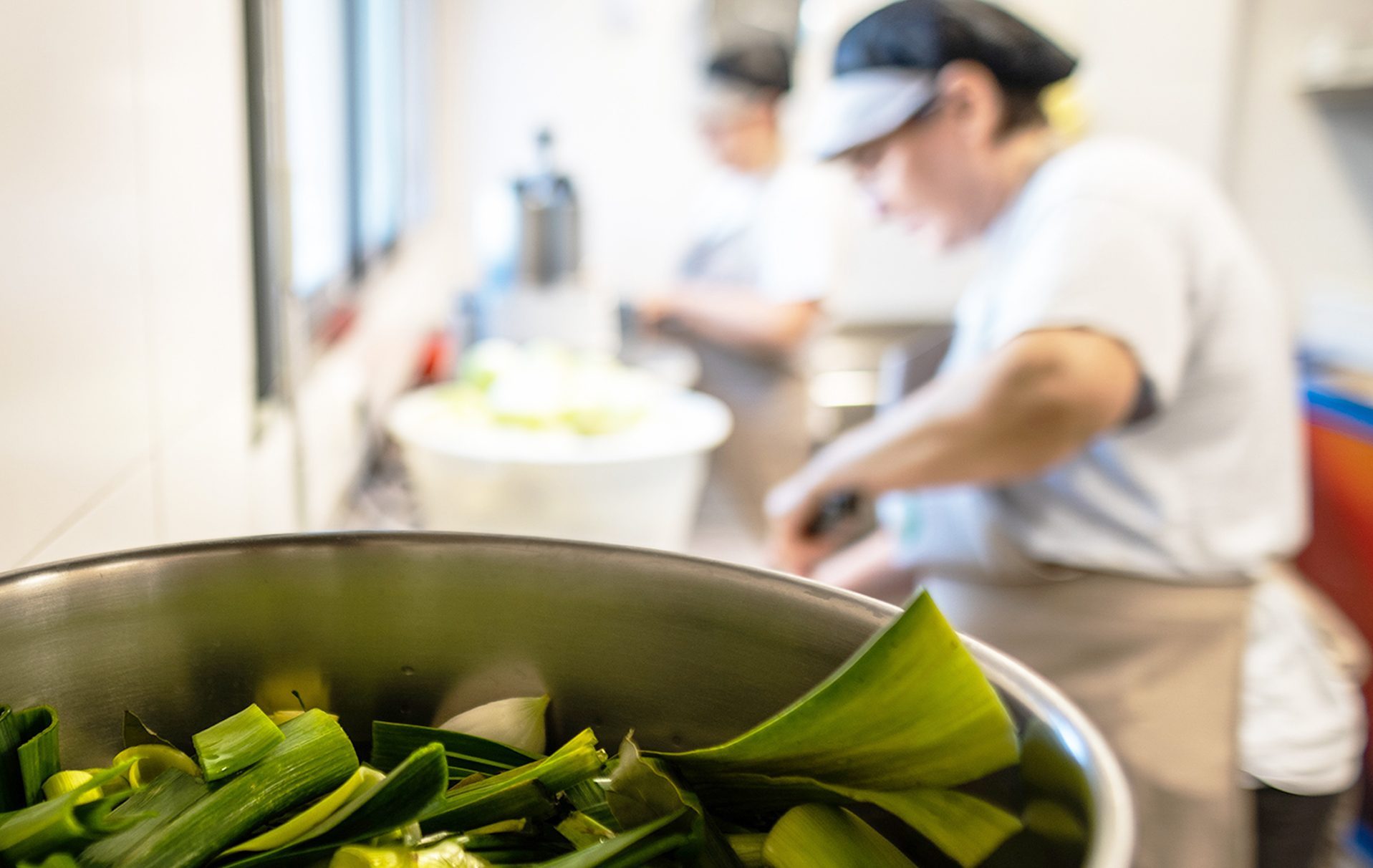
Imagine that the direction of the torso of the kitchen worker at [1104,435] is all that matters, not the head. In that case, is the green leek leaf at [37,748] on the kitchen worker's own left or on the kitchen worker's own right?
on the kitchen worker's own left

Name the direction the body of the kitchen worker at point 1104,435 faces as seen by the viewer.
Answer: to the viewer's left

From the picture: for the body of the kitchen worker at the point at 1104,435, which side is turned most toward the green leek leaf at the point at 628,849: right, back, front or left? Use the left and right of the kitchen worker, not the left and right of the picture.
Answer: left

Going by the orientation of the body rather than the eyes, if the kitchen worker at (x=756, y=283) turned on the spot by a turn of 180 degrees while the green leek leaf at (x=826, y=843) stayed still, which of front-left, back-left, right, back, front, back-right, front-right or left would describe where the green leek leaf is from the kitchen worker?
back-right

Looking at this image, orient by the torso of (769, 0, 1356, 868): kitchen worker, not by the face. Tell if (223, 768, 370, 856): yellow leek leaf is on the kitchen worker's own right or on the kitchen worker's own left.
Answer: on the kitchen worker's own left

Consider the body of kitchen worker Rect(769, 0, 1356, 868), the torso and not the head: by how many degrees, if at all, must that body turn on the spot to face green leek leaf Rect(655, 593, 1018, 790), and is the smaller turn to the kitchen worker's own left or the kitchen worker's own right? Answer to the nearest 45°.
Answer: approximately 90° to the kitchen worker's own left

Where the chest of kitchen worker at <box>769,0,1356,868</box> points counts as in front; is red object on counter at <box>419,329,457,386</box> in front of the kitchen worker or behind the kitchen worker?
in front

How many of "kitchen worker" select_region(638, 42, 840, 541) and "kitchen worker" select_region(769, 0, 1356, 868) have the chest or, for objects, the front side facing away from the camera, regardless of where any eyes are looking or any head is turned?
0

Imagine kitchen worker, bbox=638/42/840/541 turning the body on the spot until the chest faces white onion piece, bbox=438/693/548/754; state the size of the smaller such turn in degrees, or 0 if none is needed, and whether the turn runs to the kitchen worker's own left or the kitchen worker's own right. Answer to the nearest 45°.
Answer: approximately 45° to the kitchen worker's own left

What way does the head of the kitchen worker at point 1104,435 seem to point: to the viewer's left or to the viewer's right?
to the viewer's left

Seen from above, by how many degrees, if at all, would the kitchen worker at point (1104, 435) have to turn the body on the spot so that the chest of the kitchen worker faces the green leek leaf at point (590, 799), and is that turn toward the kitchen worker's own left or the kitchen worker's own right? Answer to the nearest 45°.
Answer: approximately 90° to the kitchen worker's own left

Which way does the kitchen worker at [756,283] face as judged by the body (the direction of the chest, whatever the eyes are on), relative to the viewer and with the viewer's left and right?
facing the viewer and to the left of the viewer
